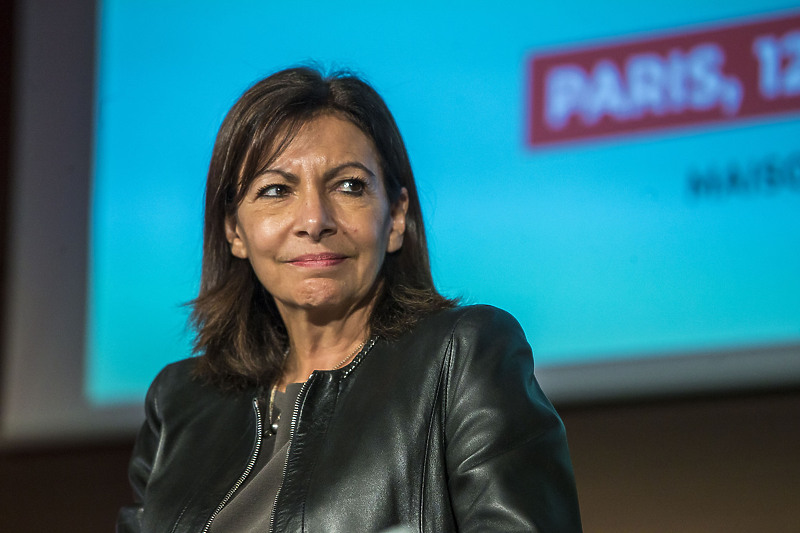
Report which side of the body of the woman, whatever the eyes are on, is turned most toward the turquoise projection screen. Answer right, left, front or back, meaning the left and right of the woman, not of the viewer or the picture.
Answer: back

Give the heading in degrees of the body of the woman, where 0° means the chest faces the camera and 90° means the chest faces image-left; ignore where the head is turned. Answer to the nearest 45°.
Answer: approximately 45°
